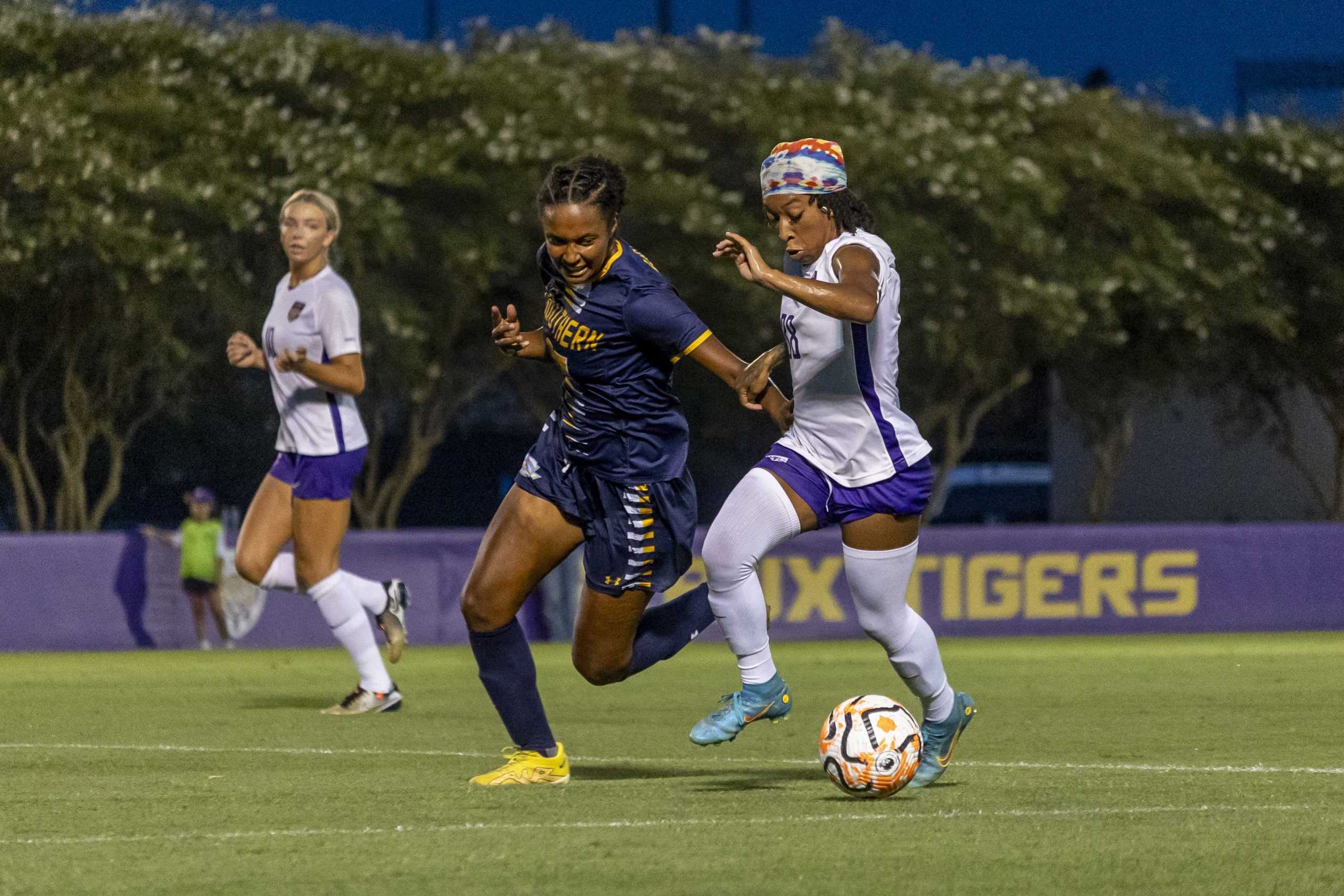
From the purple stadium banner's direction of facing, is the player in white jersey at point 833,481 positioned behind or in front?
in front

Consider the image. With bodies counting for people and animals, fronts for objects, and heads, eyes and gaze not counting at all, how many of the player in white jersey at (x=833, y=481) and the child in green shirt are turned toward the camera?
1

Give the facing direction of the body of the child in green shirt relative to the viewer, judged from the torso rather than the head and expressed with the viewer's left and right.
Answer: facing the viewer

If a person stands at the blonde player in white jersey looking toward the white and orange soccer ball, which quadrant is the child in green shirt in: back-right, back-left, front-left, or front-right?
back-left

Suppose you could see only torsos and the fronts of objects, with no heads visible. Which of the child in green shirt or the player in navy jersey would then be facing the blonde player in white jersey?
the child in green shirt

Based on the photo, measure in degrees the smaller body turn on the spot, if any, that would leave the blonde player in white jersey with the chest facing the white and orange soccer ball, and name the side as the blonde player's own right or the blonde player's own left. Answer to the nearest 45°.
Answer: approximately 90° to the blonde player's own left

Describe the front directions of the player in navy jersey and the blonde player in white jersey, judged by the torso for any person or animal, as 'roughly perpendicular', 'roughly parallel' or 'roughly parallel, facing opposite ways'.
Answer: roughly parallel

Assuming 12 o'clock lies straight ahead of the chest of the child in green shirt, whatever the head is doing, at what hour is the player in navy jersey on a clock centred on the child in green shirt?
The player in navy jersey is roughly at 12 o'clock from the child in green shirt.

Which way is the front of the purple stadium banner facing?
toward the camera

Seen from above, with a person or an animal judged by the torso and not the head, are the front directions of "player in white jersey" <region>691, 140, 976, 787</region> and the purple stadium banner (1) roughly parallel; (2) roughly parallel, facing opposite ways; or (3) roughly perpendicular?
roughly perpendicular

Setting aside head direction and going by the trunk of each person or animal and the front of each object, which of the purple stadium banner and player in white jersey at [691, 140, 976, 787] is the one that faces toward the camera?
the purple stadium banner

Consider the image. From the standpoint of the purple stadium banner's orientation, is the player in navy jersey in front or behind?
in front
